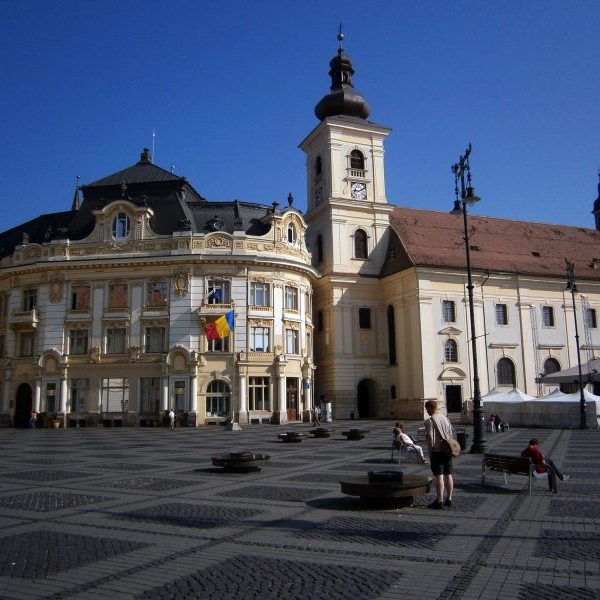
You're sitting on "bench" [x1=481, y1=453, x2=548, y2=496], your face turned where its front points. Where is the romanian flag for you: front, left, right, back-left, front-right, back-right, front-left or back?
left

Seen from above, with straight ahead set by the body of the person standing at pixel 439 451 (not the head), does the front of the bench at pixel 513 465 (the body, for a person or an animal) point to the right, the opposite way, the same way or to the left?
to the right

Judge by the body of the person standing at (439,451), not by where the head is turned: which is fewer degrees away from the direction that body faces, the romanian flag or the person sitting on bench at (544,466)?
the romanian flag

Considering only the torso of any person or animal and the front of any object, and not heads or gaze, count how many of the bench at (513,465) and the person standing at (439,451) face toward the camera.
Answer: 0

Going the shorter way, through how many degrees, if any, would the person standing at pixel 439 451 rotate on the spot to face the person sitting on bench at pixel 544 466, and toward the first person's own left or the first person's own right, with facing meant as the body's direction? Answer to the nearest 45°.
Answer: approximately 90° to the first person's own right

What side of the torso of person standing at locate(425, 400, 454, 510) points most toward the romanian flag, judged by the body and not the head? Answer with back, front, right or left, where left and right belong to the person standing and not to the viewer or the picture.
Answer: front

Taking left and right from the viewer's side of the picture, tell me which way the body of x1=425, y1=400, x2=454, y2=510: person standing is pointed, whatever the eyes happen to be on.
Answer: facing away from the viewer and to the left of the viewer

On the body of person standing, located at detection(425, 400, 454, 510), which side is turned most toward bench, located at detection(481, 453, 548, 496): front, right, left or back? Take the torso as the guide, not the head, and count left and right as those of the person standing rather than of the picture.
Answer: right

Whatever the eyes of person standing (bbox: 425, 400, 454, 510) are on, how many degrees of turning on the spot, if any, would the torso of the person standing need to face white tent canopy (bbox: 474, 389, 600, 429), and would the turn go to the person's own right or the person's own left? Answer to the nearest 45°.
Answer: approximately 45° to the person's own right

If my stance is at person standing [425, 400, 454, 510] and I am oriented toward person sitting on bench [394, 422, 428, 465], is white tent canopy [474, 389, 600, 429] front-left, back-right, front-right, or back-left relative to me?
front-right
